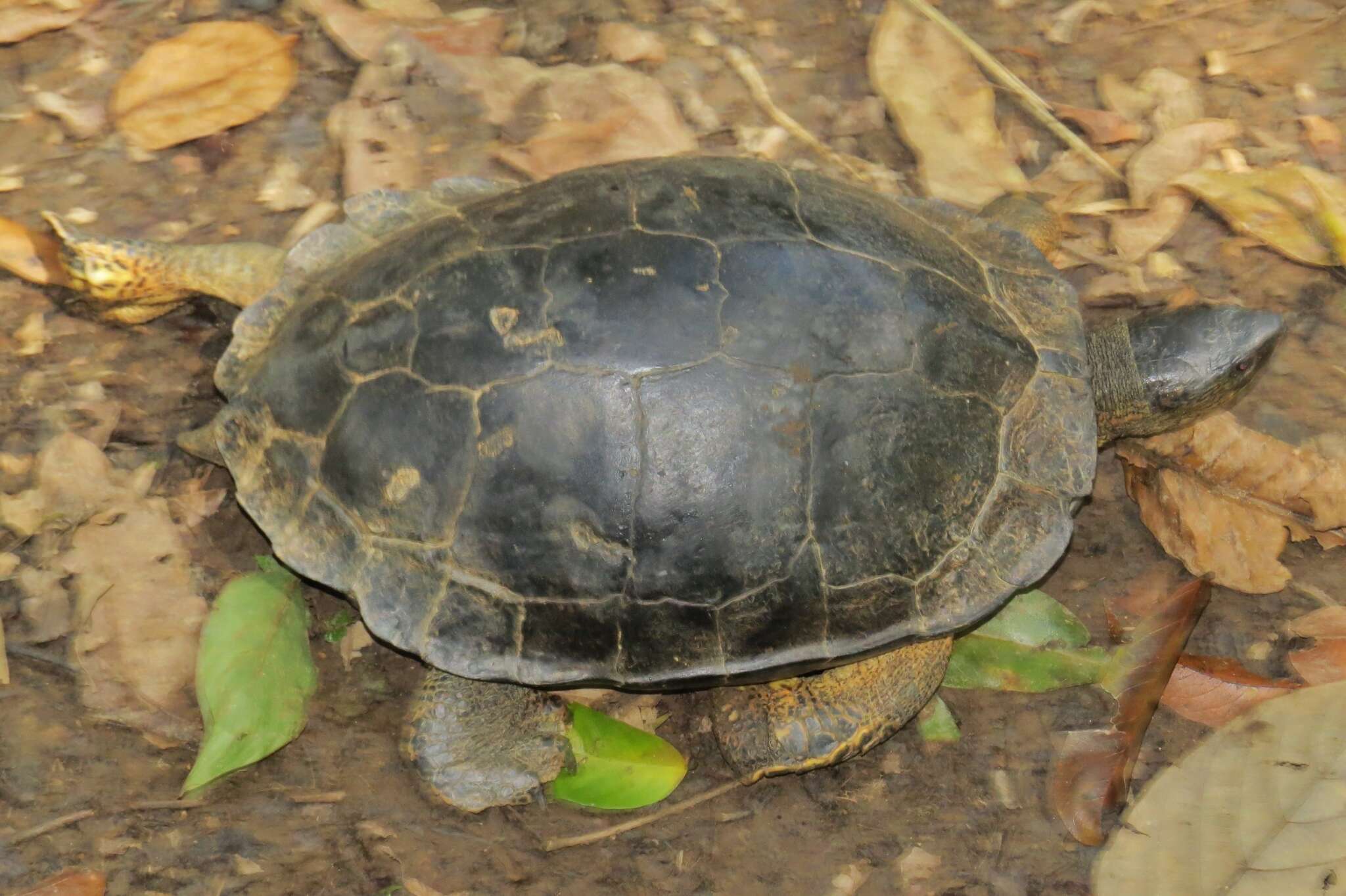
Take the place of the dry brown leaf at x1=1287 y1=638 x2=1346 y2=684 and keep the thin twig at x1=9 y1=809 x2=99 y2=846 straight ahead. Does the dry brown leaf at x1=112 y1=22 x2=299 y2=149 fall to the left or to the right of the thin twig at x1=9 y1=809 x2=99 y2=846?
right

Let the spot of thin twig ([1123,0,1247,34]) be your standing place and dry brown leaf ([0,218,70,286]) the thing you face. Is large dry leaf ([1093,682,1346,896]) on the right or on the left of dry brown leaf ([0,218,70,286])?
left

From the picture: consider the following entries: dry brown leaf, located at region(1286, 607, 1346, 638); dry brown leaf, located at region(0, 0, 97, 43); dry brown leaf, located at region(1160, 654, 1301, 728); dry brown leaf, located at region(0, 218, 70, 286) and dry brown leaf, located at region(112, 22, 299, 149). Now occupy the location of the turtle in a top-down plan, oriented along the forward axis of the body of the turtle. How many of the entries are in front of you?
2

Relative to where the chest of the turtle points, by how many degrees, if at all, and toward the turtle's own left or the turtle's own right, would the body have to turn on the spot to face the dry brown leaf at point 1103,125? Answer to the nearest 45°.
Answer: approximately 45° to the turtle's own left

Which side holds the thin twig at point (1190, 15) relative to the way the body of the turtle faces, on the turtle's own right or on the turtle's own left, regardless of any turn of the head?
on the turtle's own left

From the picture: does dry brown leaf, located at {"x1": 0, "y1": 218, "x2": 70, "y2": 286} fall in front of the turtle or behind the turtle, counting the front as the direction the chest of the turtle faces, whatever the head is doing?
behind

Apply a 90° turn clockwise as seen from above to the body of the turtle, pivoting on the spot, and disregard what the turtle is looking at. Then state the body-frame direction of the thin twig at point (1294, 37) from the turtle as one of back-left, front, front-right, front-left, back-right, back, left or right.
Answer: back-left

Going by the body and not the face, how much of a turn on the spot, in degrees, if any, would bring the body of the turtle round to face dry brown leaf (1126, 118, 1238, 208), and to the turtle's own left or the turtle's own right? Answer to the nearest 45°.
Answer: approximately 45° to the turtle's own left

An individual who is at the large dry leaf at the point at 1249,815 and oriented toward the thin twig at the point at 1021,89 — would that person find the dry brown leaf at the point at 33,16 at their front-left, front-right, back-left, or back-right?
front-left

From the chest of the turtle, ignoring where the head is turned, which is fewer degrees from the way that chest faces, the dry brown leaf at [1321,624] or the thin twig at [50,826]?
the dry brown leaf

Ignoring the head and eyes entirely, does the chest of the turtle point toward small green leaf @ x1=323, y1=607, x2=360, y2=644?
no

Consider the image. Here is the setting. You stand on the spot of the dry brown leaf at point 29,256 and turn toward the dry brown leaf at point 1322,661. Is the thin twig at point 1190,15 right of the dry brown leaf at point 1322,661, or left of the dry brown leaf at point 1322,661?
left

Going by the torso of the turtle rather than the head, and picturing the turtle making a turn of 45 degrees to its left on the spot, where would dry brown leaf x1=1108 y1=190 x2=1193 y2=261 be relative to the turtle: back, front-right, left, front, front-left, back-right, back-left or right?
front

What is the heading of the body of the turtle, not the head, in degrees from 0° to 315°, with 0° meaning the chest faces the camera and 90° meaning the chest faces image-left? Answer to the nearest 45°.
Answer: approximately 270°

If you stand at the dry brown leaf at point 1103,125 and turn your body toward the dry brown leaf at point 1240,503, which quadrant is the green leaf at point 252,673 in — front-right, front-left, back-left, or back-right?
front-right

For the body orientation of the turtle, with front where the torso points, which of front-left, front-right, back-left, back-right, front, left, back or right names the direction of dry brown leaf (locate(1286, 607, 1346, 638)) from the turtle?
front

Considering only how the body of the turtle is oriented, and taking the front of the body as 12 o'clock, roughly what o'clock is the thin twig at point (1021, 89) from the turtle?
The thin twig is roughly at 10 o'clock from the turtle.

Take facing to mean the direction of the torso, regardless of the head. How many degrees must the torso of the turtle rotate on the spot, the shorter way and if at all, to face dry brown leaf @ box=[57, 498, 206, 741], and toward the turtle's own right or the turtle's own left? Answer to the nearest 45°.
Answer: approximately 180°
